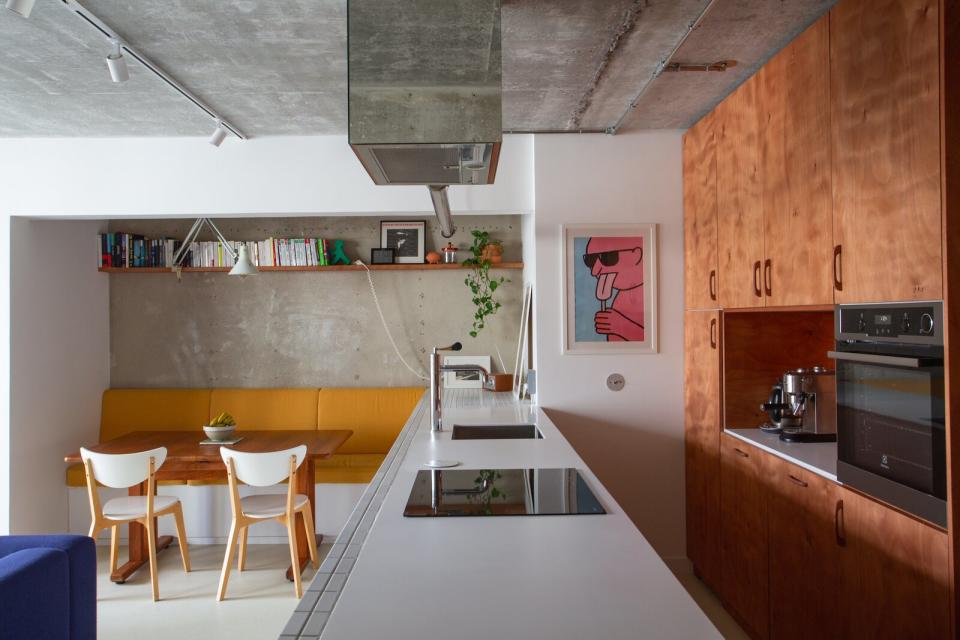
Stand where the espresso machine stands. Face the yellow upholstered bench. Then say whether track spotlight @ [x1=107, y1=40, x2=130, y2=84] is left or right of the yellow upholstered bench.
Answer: left

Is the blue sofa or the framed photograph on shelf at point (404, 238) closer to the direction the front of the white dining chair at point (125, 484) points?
the framed photograph on shelf

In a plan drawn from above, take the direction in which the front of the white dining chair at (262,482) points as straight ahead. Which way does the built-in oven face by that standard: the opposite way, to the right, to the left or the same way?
to the left

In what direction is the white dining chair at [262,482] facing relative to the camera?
away from the camera

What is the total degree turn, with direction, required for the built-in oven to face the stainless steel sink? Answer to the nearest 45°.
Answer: approximately 45° to its right

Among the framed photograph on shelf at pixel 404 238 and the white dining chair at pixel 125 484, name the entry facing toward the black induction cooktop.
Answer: the framed photograph on shelf

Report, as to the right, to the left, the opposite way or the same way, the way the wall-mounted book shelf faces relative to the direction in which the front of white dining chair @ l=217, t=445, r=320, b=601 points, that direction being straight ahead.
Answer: the opposite way
